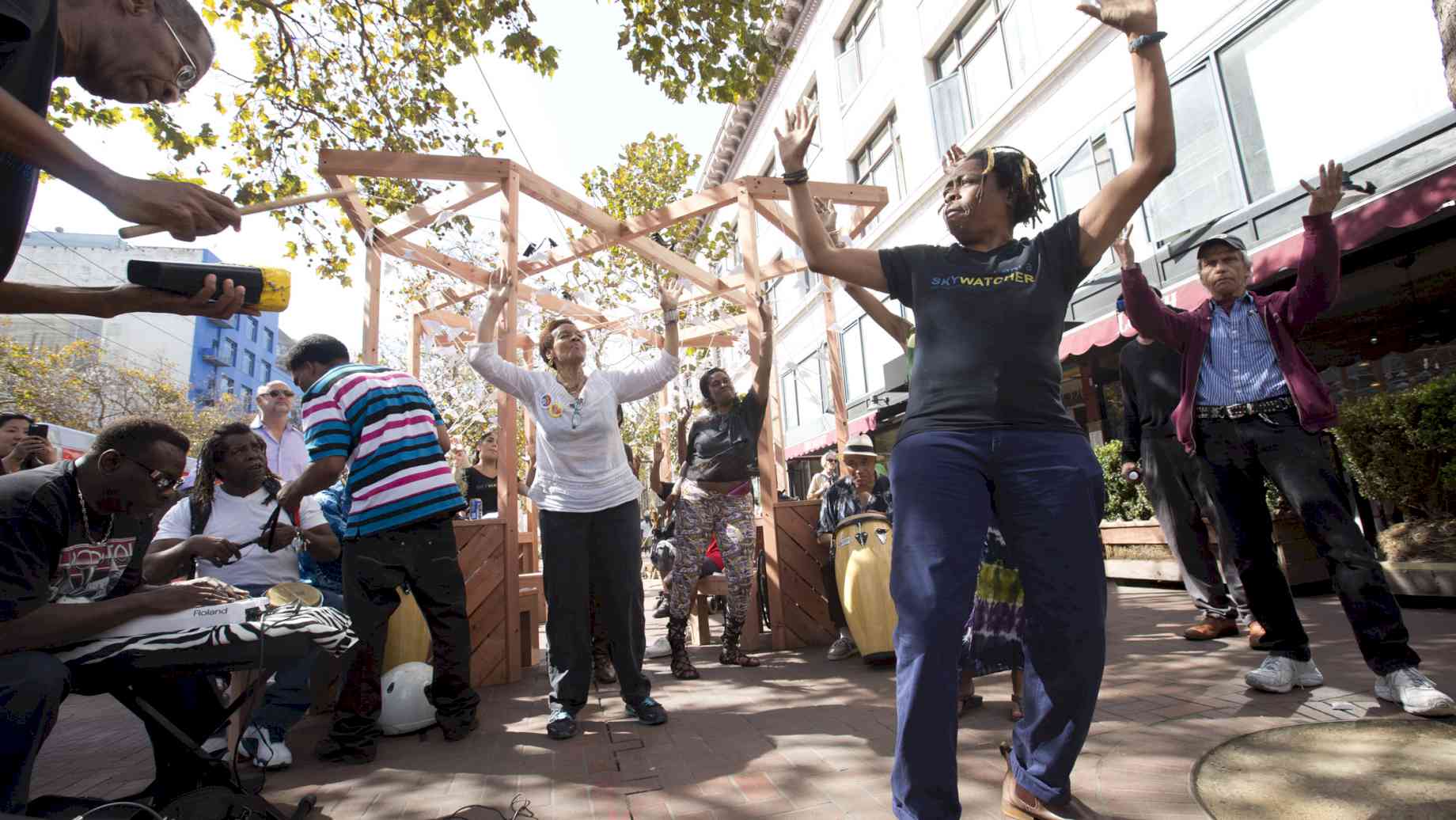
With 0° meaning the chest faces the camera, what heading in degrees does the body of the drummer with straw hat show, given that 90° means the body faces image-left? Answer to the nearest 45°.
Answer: approximately 0°

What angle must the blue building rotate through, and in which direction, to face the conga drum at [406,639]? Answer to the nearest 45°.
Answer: approximately 45° to its right

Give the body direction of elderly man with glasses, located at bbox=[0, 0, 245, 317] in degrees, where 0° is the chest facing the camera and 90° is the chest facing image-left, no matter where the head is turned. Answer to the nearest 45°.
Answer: approximately 270°

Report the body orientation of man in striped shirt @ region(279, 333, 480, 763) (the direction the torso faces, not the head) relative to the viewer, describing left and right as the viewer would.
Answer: facing away from the viewer and to the left of the viewer
